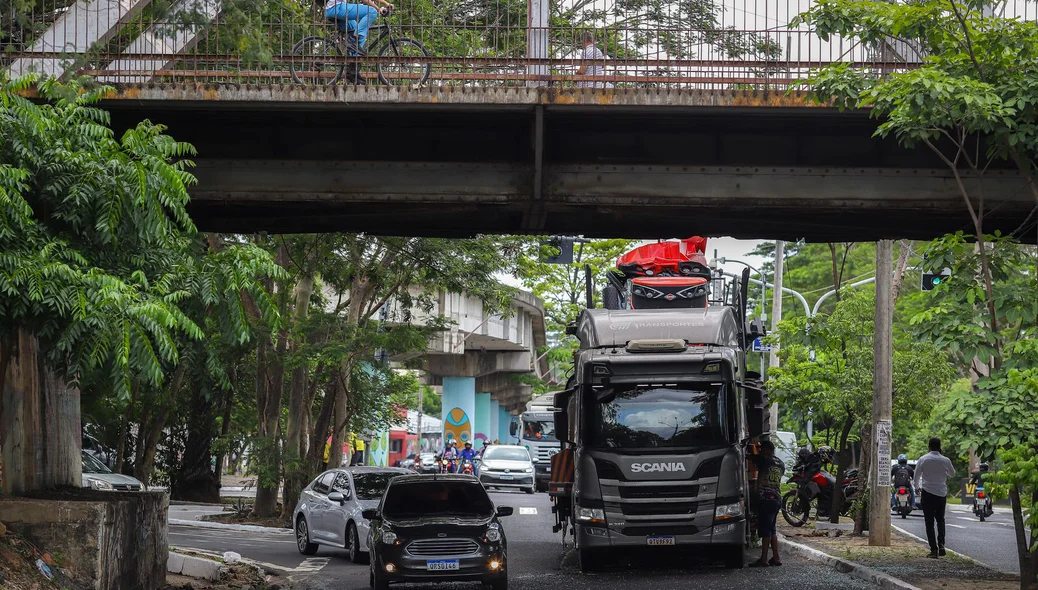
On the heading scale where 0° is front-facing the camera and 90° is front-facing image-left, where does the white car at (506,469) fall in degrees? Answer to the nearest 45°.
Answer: approximately 0°

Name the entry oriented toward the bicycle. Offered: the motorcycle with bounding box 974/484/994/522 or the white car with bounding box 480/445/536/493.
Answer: the white car

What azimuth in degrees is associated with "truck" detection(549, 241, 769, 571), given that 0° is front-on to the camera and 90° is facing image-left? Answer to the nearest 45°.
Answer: approximately 0°

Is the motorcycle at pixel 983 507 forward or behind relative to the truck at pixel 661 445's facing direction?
behind

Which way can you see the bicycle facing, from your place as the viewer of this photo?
facing to the right of the viewer
